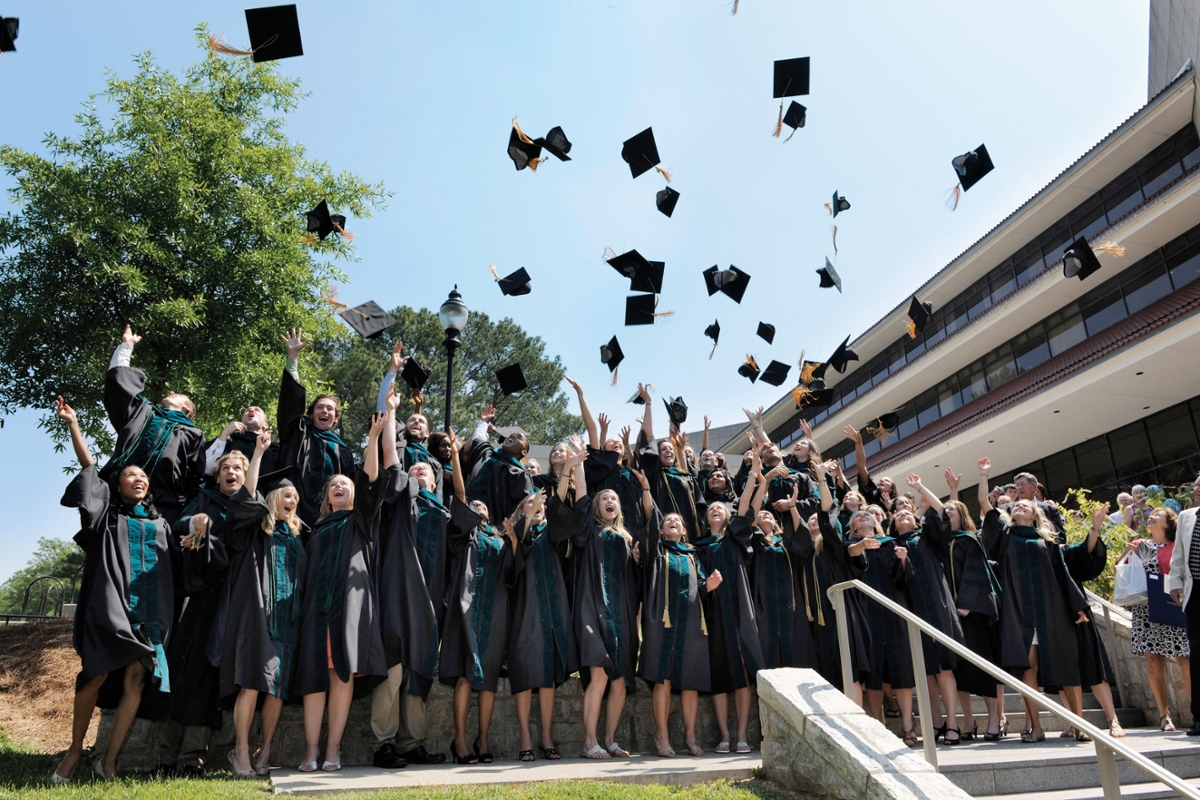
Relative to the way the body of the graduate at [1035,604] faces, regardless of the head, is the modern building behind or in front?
behind

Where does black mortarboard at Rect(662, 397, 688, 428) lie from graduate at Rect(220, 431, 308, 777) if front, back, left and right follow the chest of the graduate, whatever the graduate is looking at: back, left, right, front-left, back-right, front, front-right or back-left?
left

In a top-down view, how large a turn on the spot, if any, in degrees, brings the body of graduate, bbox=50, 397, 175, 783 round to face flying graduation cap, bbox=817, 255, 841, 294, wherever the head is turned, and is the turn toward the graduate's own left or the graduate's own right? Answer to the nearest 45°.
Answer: approximately 45° to the graduate's own left

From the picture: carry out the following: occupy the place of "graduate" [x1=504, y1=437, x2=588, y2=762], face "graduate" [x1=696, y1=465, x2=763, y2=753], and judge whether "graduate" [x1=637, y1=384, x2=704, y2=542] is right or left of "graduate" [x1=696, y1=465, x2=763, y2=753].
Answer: left

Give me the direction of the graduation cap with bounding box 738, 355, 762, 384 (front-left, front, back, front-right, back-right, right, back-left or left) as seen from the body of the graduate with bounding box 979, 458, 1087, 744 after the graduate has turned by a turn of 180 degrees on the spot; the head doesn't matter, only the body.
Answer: front-left

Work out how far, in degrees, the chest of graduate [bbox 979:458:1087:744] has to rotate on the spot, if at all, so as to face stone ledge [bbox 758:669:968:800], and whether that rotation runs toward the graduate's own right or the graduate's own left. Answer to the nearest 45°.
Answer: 0° — they already face it

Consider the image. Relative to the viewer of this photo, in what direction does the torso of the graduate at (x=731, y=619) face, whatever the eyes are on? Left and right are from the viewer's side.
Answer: facing the viewer

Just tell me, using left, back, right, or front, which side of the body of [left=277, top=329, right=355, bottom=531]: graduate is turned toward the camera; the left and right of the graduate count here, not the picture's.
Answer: front

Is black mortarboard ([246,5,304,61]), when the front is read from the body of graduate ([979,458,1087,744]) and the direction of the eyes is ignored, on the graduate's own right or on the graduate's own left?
on the graduate's own right

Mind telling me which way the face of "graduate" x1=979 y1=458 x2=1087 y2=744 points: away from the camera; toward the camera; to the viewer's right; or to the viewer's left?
toward the camera

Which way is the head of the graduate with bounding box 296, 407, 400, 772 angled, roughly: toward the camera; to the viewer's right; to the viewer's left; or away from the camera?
toward the camera

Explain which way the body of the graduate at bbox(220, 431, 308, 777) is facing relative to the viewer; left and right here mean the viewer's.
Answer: facing the viewer and to the right of the viewer
